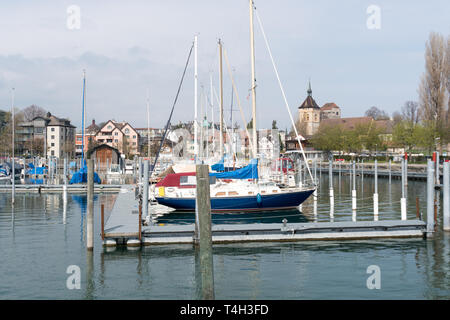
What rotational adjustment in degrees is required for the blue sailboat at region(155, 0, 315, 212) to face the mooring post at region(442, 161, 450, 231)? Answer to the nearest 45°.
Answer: approximately 45° to its right

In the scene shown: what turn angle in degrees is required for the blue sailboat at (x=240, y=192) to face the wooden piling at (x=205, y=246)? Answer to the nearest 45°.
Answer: approximately 90° to its right

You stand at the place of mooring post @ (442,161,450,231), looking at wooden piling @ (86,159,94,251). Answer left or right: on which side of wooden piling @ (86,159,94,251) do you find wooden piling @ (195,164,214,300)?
left

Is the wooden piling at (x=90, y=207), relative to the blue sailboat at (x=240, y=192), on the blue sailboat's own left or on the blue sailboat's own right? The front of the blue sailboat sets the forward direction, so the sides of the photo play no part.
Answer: on the blue sailboat's own right

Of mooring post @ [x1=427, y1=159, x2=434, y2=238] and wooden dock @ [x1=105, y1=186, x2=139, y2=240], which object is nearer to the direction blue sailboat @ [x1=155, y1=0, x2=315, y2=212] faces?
the mooring post

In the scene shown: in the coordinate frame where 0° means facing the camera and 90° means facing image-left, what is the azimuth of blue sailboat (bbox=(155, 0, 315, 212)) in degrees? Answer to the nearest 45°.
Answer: approximately 270°

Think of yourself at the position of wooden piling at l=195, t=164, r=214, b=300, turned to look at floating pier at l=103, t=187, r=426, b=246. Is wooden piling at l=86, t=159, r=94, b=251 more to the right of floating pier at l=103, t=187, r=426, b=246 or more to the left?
left

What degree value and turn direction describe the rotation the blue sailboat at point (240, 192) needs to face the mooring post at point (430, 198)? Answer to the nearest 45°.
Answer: approximately 45° to its right

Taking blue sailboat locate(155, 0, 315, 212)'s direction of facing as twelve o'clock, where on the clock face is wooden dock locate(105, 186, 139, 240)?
The wooden dock is roughly at 6 o'clock from the blue sailboat.
